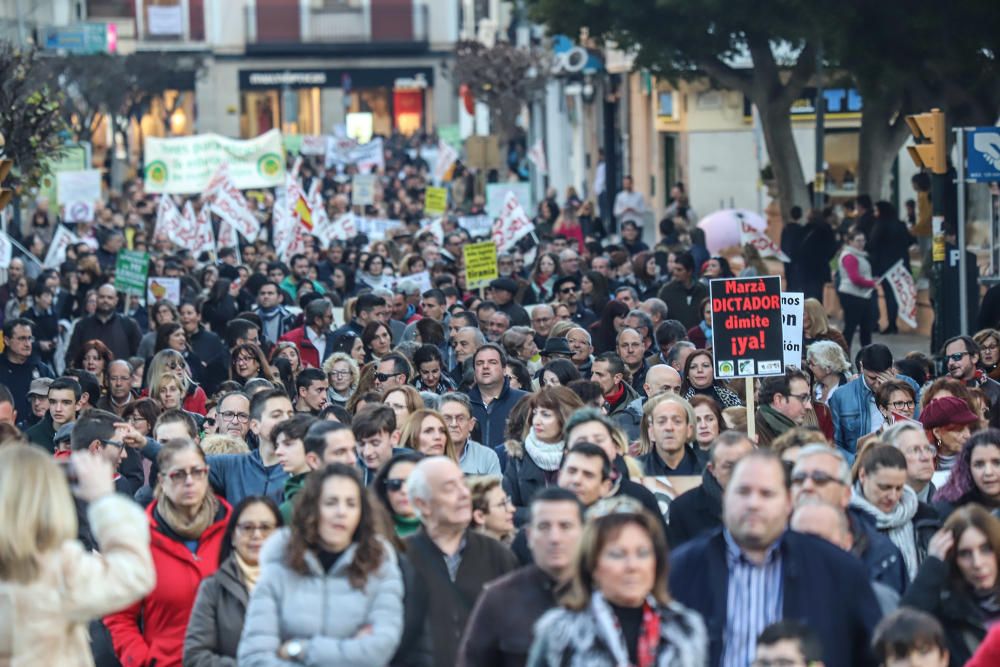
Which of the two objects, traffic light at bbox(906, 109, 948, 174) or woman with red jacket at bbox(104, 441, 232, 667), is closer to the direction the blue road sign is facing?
the woman with red jacket

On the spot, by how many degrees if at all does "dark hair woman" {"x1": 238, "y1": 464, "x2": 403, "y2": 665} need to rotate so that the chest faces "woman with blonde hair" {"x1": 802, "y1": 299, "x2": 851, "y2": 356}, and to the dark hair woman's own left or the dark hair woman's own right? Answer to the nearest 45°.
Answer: approximately 135° to the dark hair woman's own left

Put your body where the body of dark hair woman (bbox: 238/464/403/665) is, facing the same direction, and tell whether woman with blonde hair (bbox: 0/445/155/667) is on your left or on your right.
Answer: on your right

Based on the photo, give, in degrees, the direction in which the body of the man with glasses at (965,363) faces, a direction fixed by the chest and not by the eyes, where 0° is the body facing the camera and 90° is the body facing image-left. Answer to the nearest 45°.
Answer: approximately 45°

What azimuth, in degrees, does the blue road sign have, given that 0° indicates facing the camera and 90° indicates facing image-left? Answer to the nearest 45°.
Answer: approximately 0°

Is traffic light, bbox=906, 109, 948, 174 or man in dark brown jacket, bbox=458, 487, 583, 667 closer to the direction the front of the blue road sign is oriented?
the man in dark brown jacket
